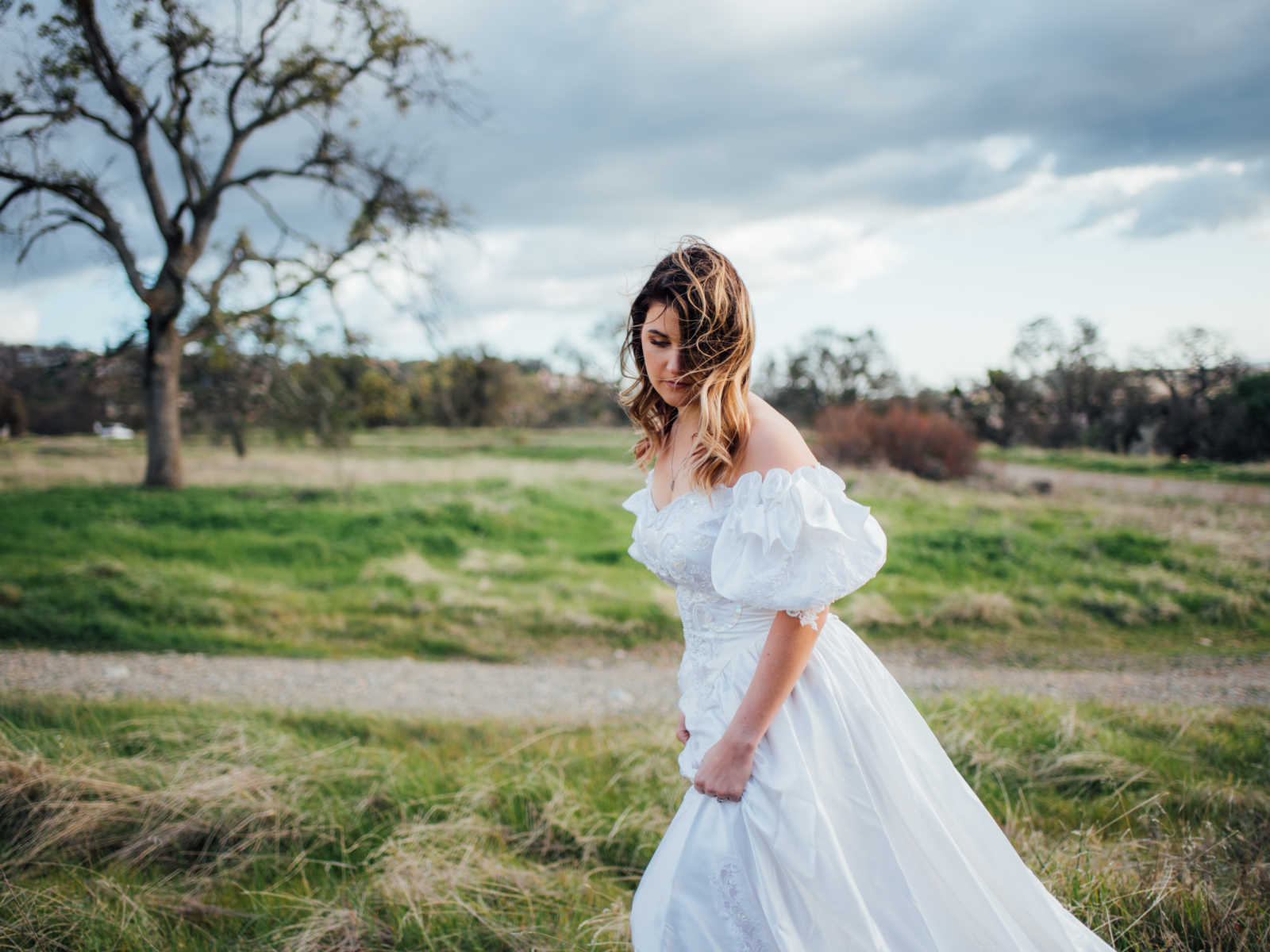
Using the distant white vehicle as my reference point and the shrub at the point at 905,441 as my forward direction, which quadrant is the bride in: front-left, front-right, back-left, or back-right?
front-right

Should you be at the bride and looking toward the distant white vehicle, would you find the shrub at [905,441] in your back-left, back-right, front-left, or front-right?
front-right

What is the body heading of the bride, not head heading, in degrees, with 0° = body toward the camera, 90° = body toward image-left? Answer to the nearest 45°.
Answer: approximately 45°

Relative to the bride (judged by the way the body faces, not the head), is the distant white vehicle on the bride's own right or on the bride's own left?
on the bride's own right

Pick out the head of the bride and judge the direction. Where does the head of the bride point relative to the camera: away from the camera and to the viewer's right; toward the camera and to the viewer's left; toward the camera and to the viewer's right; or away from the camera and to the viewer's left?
toward the camera and to the viewer's left

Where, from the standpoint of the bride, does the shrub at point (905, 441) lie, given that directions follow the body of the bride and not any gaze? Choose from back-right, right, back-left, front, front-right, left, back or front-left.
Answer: back-right

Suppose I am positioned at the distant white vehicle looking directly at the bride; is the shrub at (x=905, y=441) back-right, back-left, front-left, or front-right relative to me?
front-left
